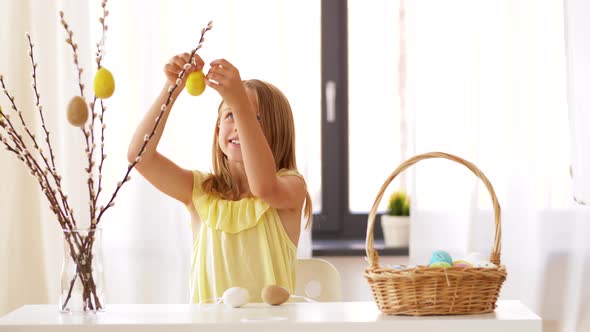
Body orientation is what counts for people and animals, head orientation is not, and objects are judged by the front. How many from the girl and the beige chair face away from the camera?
0

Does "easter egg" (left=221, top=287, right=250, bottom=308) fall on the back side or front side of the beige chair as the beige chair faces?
on the front side

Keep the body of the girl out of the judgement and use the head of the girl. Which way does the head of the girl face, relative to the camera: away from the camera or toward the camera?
toward the camera

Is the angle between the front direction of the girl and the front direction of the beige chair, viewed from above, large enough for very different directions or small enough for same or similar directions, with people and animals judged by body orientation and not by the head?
same or similar directions

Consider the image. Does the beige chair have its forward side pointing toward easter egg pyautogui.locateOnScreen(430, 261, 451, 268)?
no

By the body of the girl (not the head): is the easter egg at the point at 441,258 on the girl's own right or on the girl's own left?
on the girl's own left

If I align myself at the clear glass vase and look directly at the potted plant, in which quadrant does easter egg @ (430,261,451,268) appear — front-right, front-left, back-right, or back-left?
front-right

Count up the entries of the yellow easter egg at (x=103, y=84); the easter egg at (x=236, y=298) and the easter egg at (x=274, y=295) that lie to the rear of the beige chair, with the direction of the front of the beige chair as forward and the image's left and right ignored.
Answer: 0

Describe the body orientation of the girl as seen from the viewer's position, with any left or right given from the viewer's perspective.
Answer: facing the viewer and to the left of the viewer
